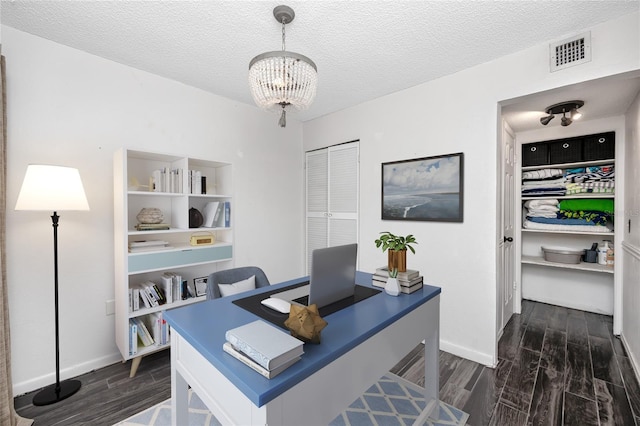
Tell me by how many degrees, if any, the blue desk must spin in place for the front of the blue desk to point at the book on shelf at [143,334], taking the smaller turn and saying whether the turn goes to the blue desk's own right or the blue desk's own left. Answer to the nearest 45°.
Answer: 0° — it already faces it

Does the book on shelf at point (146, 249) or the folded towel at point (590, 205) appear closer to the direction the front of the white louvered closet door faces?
the book on shelf

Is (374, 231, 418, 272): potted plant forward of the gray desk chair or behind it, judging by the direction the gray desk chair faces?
forward

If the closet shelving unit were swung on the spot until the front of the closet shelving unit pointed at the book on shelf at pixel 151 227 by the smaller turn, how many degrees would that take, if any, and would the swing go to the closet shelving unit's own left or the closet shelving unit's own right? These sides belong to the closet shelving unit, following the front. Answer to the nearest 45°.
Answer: approximately 45° to the closet shelving unit's own right

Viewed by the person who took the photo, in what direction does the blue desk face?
facing away from the viewer and to the left of the viewer

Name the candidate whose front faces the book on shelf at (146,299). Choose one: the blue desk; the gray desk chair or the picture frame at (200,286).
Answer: the blue desk

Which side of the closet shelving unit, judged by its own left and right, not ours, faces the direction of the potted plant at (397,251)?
front

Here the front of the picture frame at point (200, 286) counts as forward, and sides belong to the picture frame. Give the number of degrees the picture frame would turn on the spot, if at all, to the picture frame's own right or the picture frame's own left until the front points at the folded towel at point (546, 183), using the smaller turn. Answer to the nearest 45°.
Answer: approximately 45° to the picture frame's own left

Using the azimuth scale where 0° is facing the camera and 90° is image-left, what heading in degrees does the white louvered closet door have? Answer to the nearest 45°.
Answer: approximately 45°

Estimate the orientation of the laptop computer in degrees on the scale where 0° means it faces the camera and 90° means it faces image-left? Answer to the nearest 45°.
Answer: approximately 135°

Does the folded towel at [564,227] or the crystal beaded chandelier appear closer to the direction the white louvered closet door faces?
the crystal beaded chandelier

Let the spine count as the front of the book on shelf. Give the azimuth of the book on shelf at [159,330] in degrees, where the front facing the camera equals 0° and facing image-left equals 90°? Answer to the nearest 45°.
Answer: approximately 315°

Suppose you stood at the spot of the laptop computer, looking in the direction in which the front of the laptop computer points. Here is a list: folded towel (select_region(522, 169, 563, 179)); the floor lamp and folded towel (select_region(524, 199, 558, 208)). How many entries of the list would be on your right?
2
